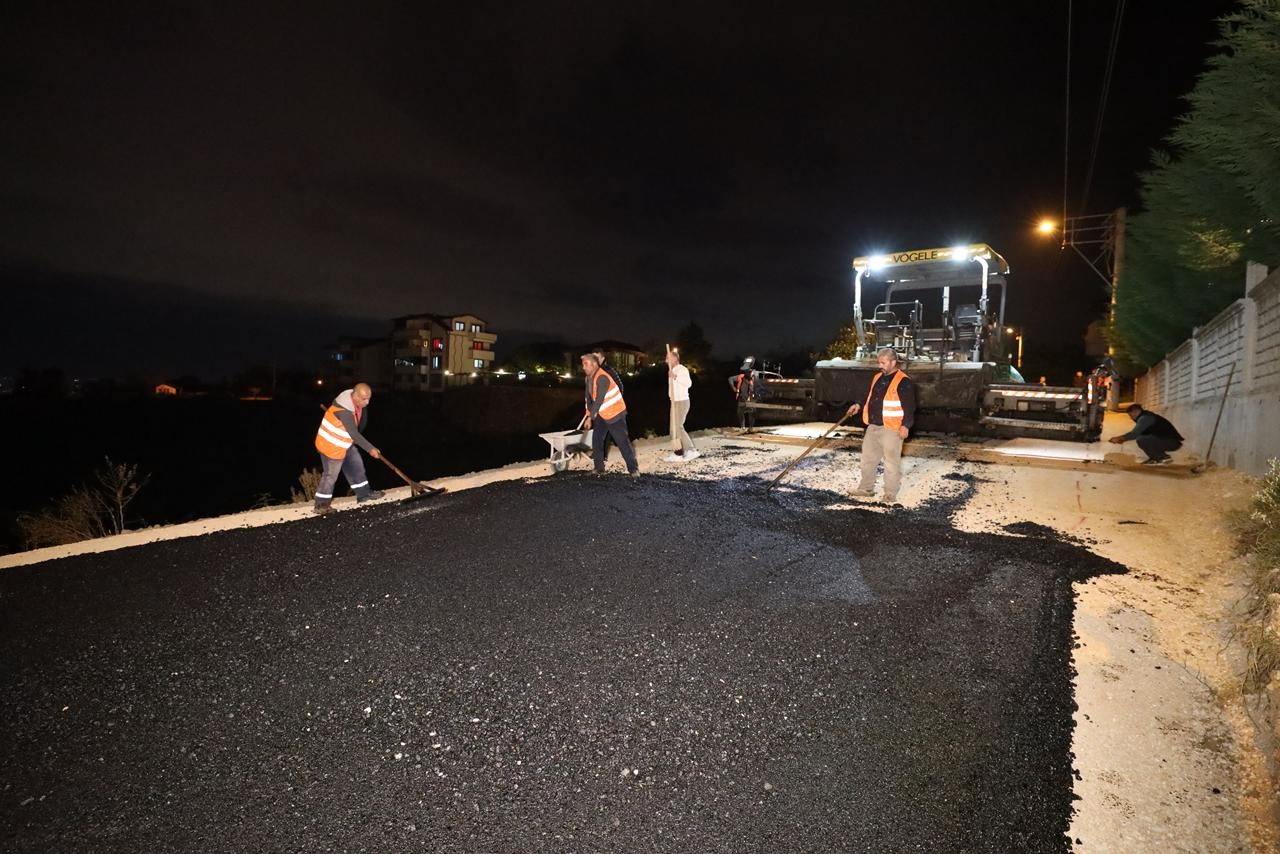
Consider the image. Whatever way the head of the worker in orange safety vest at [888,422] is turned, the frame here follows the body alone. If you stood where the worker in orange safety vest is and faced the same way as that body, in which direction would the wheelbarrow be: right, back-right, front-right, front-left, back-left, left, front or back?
front-right

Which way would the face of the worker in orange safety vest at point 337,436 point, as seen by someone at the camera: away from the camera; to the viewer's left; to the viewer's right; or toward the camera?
to the viewer's right

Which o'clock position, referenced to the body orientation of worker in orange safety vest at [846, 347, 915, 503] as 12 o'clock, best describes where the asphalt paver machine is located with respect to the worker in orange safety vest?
The asphalt paver machine is roughly at 5 o'clock from the worker in orange safety vest.

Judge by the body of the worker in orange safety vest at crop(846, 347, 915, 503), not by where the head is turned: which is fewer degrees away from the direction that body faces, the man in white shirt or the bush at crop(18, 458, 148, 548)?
the bush

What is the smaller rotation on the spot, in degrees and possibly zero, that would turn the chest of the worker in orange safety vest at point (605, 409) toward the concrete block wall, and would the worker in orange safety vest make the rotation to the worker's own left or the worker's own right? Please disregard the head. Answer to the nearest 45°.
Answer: approximately 180°

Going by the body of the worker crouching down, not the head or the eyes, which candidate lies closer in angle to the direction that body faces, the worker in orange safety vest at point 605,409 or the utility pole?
the worker in orange safety vest

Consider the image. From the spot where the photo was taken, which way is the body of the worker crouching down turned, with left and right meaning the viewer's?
facing to the left of the viewer

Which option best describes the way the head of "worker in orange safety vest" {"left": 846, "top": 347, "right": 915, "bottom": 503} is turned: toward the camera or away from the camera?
toward the camera

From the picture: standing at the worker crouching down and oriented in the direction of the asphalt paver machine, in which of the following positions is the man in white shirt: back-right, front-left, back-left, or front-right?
front-left

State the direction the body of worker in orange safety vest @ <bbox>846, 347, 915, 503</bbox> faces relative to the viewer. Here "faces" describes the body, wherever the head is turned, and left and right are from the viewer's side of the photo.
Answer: facing the viewer and to the left of the viewer

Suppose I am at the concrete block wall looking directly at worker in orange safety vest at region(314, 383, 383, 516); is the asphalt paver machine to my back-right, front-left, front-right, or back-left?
front-right

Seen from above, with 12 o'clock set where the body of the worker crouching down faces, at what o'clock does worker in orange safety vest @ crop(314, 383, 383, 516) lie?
The worker in orange safety vest is roughly at 10 o'clock from the worker crouching down.

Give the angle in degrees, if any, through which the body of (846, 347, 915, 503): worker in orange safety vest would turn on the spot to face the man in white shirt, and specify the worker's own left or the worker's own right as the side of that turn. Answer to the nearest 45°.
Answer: approximately 90° to the worker's own right

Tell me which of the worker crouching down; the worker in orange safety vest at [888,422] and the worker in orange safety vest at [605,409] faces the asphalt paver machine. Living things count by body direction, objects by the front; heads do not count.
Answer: the worker crouching down
